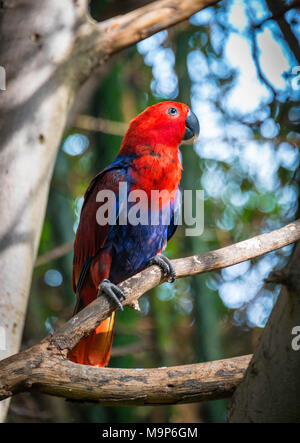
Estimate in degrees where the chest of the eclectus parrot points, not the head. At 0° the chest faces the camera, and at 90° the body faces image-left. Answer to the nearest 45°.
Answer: approximately 315°
